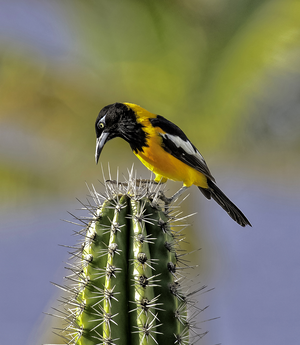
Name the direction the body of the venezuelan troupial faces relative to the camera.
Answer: to the viewer's left
